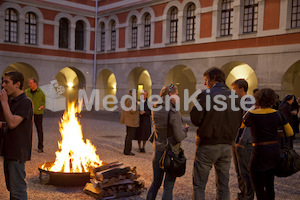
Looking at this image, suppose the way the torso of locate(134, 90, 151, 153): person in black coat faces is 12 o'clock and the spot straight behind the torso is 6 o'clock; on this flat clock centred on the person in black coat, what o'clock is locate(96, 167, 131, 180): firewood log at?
The firewood log is roughly at 11 o'clock from the person in black coat.

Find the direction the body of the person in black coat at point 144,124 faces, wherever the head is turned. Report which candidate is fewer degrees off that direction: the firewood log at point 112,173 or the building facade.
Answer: the firewood log

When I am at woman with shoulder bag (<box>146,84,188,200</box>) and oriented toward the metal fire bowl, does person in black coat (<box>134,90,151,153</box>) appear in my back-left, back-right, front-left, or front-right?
front-right

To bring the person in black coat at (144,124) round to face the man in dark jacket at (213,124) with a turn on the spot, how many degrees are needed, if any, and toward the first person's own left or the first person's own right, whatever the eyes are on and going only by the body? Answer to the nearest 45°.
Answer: approximately 45° to the first person's own left

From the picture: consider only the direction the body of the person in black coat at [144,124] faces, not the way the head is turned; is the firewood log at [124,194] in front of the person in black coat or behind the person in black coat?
in front

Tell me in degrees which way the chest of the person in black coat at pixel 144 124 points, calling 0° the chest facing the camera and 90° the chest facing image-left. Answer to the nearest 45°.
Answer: approximately 45°

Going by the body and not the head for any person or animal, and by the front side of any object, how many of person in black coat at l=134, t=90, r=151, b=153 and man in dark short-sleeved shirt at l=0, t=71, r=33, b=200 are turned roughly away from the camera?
0
